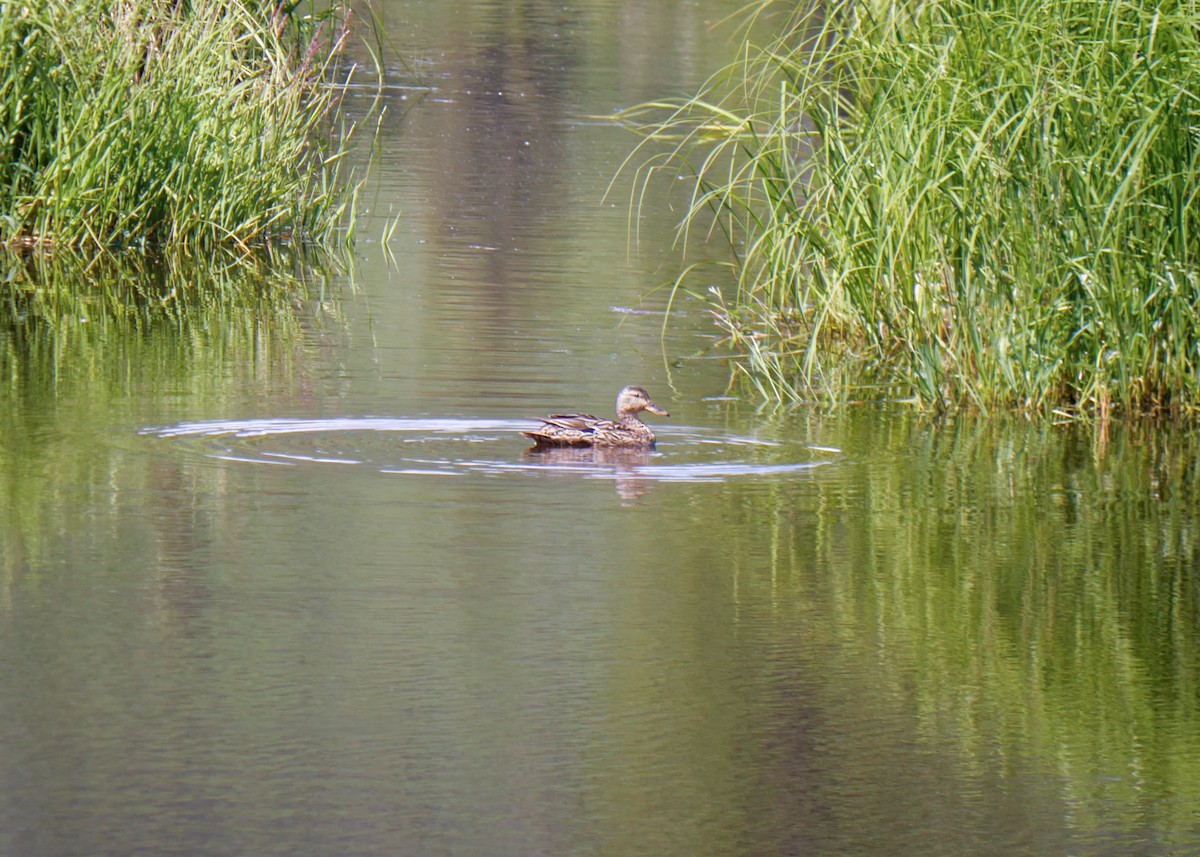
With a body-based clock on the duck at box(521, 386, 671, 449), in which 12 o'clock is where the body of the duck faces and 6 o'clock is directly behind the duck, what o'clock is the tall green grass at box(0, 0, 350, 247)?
The tall green grass is roughly at 8 o'clock from the duck.

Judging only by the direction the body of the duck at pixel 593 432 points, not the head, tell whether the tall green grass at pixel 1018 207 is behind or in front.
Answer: in front

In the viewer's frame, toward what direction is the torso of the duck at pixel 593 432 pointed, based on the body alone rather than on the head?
to the viewer's right
